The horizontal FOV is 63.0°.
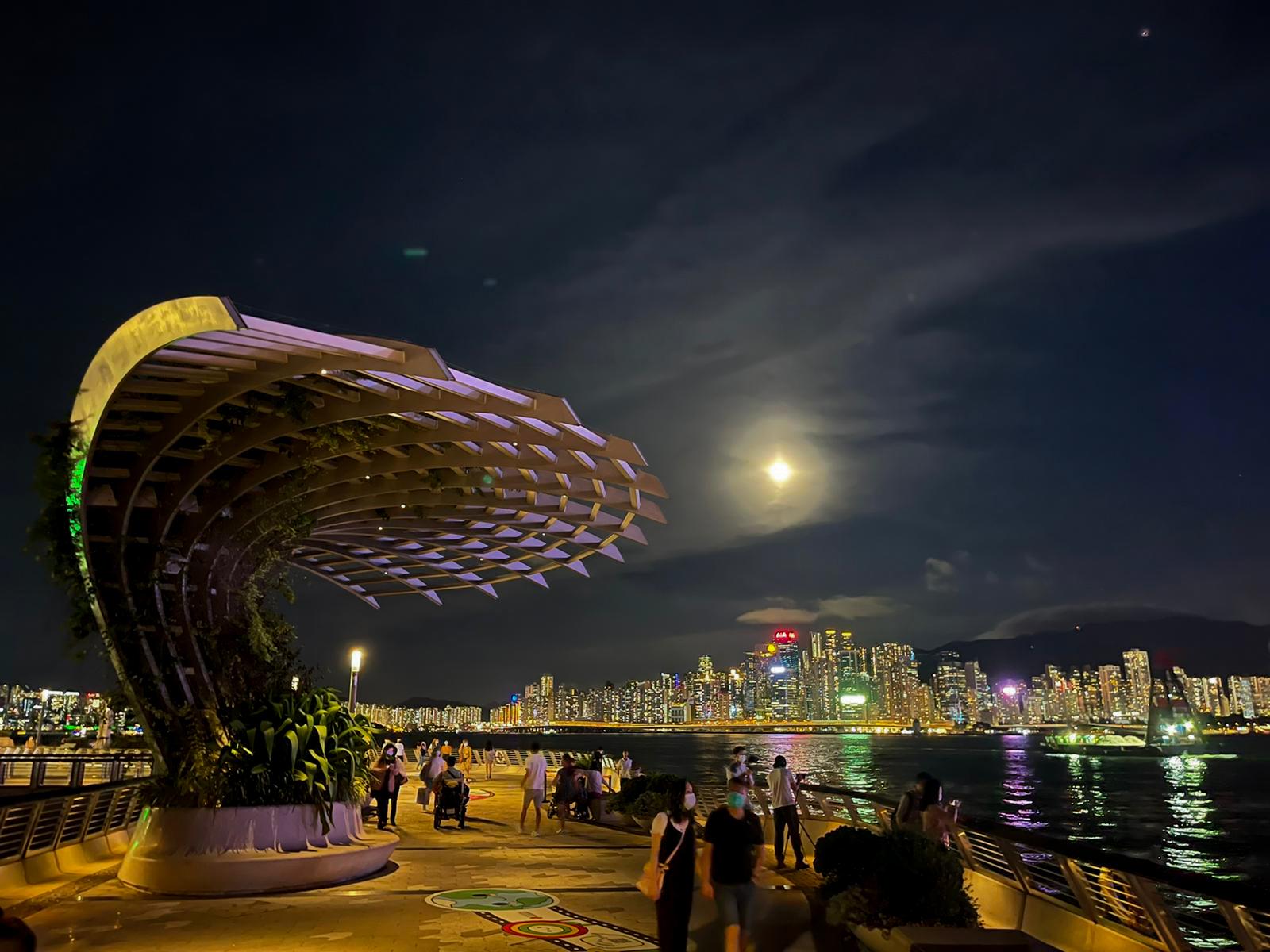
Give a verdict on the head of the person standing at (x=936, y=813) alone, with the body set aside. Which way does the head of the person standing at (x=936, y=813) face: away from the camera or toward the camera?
away from the camera

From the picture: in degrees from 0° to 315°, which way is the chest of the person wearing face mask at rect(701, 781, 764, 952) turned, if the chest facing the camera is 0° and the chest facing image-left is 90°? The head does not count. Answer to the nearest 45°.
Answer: approximately 0°
